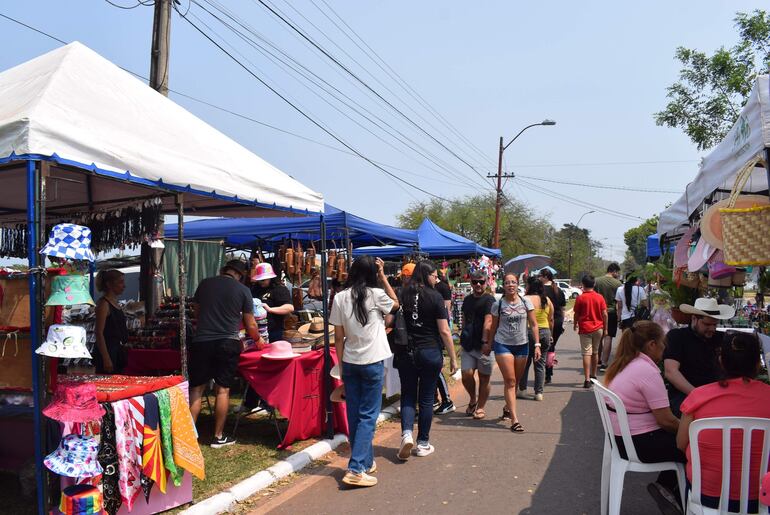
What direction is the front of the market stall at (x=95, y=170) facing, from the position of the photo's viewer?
facing the viewer and to the right of the viewer

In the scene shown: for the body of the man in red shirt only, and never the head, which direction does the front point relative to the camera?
away from the camera

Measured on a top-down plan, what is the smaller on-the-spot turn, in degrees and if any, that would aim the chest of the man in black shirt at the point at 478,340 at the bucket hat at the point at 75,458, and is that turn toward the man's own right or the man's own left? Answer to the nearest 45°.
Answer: approximately 45° to the man's own right

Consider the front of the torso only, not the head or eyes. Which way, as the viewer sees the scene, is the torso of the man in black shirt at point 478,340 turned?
toward the camera

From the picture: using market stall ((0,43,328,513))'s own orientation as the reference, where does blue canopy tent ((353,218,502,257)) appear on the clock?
The blue canopy tent is roughly at 9 o'clock from the market stall.

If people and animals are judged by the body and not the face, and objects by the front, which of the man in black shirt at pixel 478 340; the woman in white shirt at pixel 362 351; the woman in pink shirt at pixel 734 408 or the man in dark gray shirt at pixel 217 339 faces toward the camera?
the man in black shirt at pixel 478 340

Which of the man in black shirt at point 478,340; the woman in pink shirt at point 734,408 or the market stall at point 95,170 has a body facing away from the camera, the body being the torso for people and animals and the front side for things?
the woman in pink shirt

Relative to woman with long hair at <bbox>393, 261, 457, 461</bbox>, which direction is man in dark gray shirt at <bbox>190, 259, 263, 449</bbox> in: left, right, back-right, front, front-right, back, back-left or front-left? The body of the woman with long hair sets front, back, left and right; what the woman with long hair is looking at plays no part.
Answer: back-left

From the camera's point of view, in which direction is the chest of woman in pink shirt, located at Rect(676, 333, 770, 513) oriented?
away from the camera

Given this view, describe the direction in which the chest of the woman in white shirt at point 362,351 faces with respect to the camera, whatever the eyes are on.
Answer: away from the camera

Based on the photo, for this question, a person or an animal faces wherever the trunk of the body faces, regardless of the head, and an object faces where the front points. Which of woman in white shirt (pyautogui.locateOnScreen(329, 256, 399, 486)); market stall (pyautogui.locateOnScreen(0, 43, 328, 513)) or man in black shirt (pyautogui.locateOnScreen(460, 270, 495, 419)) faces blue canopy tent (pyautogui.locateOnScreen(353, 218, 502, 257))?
the woman in white shirt

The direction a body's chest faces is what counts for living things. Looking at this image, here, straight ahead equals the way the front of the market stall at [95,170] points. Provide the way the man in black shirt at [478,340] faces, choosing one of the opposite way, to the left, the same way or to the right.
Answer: to the right

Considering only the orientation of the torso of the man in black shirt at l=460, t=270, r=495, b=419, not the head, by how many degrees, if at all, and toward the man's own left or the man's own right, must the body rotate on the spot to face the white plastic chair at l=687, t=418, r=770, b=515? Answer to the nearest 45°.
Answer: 0° — they already face it

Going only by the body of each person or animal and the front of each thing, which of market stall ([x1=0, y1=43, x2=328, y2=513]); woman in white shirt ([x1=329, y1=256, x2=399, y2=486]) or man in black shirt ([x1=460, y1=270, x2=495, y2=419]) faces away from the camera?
the woman in white shirt

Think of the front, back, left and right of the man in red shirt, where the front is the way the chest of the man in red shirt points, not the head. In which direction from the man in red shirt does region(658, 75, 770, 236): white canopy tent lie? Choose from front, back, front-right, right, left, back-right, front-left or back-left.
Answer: back

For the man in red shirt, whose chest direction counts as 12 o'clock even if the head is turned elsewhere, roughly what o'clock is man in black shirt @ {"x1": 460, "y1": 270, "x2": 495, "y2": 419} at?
The man in black shirt is roughly at 7 o'clock from the man in red shirt.

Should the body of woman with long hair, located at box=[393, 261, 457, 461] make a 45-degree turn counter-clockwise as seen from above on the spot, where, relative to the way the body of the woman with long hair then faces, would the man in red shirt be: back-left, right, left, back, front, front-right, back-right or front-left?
front-right

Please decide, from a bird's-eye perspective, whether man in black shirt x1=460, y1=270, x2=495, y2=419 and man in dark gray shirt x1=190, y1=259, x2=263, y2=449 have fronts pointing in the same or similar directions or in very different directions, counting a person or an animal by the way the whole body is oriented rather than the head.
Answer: very different directions
